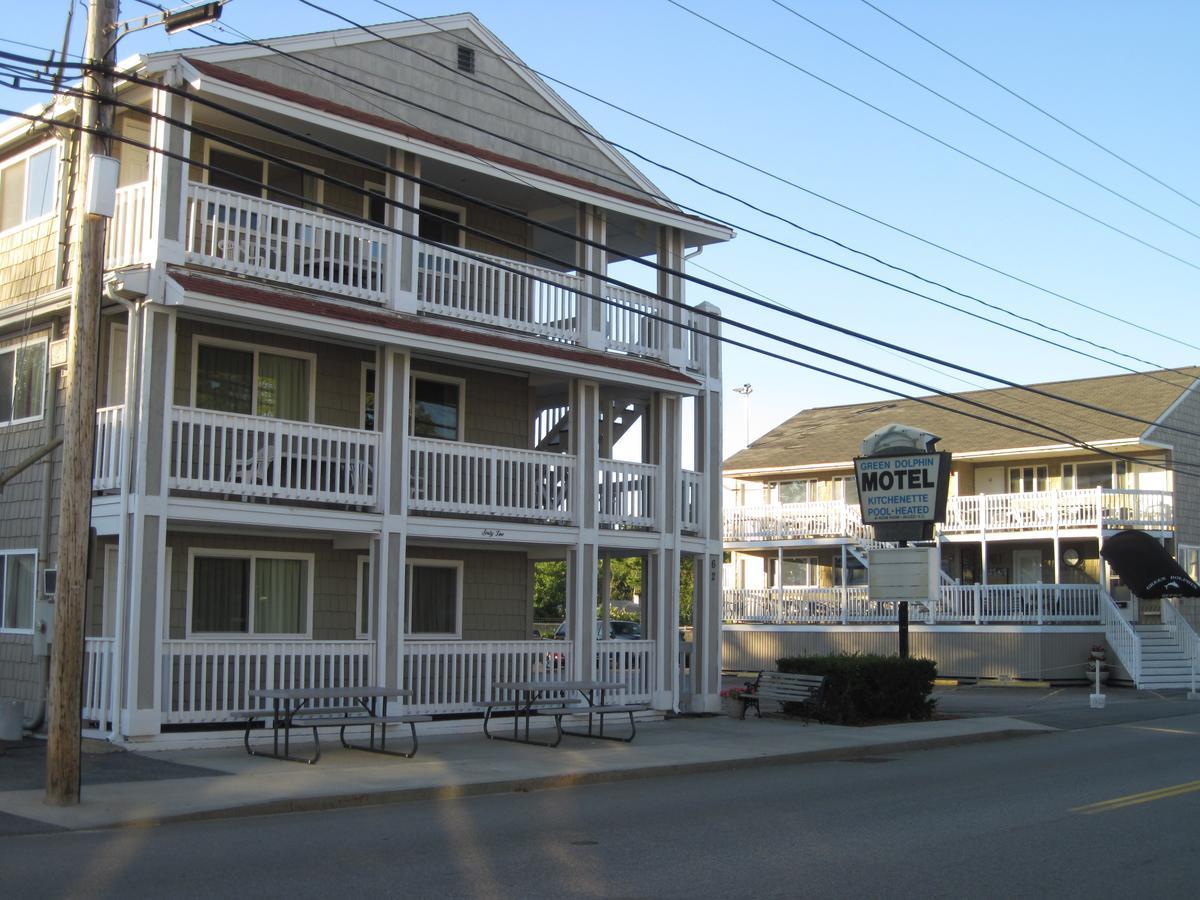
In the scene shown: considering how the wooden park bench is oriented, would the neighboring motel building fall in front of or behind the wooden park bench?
behind

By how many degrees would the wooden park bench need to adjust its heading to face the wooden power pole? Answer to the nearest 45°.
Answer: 0° — it already faces it

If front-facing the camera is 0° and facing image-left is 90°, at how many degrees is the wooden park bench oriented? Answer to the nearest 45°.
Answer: approximately 45°

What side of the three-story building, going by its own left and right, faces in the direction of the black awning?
left

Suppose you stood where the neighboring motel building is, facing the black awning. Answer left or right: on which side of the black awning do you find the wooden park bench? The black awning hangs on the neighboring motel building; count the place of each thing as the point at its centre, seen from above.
right

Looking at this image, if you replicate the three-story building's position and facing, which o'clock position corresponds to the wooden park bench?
The wooden park bench is roughly at 10 o'clock from the three-story building.

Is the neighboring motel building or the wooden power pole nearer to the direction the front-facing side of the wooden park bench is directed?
the wooden power pole

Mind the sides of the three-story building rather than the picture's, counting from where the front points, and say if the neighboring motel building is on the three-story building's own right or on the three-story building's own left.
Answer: on the three-story building's own left

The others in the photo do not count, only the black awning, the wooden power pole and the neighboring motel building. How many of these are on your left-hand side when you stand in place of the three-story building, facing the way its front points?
2
